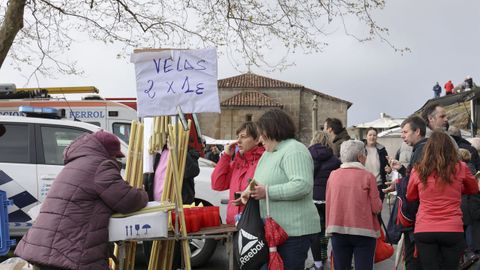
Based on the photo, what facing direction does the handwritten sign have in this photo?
toward the camera

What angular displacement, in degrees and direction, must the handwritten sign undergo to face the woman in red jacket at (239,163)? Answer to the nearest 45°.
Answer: approximately 135° to its left

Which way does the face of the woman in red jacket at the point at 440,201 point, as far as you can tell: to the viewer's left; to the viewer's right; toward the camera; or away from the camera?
away from the camera

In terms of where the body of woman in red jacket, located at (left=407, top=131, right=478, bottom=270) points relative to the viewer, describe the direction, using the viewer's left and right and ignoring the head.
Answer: facing away from the viewer

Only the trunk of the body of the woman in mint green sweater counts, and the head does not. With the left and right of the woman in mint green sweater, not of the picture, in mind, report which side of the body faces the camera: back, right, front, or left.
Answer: left

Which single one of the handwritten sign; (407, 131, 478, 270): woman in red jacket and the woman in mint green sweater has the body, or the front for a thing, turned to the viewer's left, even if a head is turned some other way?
the woman in mint green sweater

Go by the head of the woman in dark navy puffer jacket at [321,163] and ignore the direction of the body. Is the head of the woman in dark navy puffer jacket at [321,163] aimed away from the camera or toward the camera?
away from the camera
